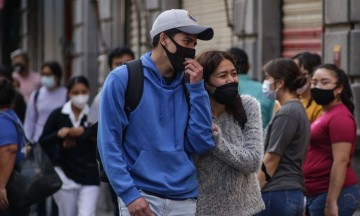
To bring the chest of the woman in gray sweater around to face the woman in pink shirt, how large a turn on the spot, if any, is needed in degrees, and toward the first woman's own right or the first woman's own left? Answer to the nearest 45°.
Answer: approximately 135° to the first woman's own left

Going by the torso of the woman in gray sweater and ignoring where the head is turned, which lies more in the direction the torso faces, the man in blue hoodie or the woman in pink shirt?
the man in blue hoodie

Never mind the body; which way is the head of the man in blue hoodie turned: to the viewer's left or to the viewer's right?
to the viewer's right

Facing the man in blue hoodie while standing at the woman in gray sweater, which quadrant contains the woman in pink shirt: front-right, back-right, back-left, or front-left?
back-right

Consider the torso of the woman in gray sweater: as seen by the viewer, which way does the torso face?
toward the camera

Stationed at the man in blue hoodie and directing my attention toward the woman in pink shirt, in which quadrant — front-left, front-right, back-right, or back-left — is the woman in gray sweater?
front-right

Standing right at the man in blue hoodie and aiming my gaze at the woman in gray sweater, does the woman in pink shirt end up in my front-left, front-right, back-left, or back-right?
front-left

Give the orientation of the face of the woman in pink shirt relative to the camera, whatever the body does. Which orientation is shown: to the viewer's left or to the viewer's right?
to the viewer's left

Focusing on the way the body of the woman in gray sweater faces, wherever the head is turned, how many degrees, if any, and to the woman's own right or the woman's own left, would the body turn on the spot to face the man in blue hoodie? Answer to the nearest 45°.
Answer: approximately 45° to the woman's own right
